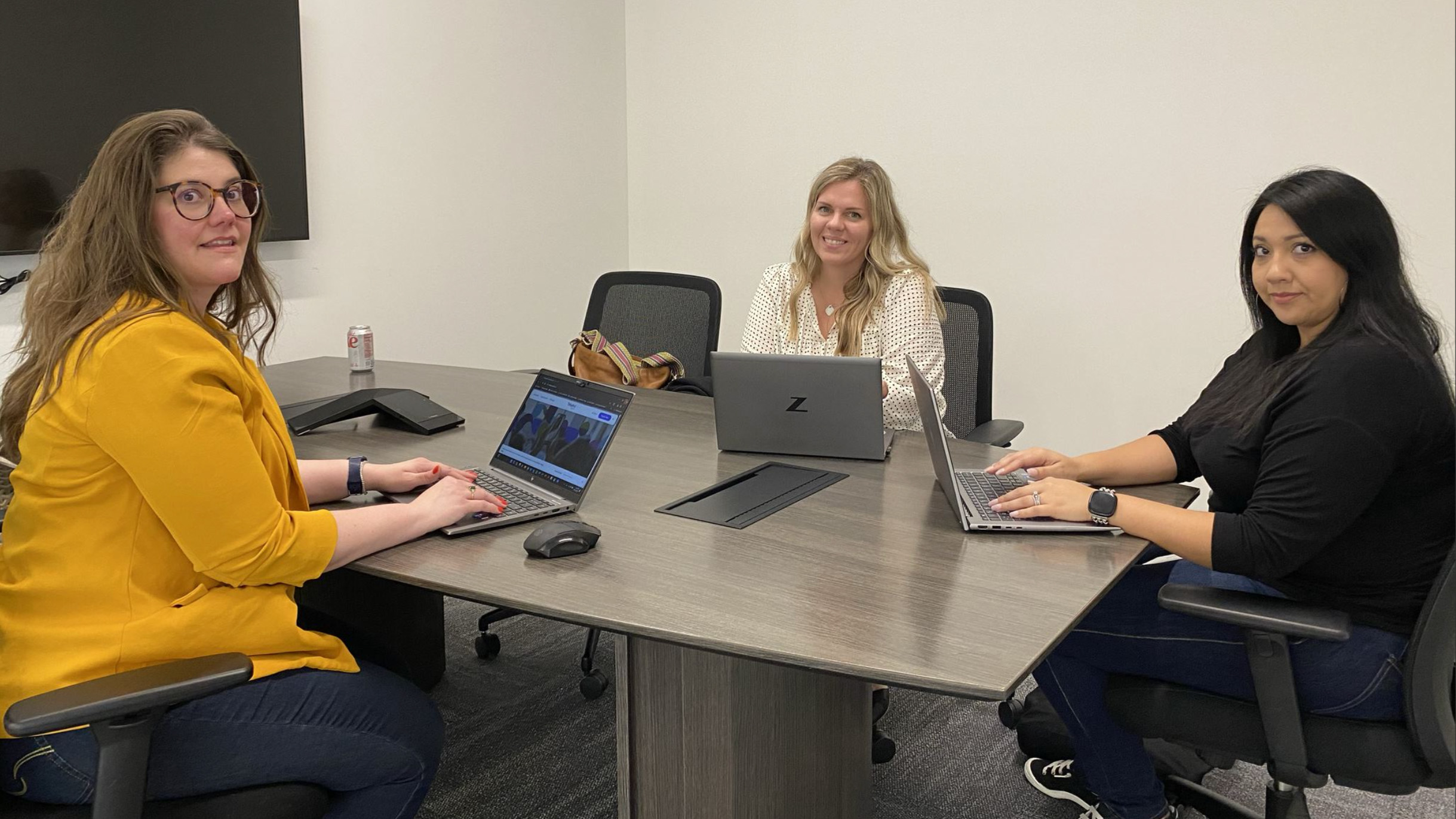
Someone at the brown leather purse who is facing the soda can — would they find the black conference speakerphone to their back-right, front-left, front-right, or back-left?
front-left

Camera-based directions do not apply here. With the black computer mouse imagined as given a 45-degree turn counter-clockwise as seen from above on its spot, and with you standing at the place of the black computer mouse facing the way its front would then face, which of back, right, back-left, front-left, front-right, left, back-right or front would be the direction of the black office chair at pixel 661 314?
front-left

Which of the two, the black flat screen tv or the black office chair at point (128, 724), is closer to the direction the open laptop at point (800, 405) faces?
the black flat screen tv

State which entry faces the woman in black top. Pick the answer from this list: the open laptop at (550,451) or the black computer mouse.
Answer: the black computer mouse

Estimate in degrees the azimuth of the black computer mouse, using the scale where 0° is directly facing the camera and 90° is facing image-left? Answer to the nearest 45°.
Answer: approximately 270°

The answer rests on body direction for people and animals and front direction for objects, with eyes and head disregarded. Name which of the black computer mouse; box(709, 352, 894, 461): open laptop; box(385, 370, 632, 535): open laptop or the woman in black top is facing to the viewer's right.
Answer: the black computer mouse

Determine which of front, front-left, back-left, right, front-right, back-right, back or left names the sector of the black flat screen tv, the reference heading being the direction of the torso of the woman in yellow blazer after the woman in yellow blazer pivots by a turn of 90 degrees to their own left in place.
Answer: front

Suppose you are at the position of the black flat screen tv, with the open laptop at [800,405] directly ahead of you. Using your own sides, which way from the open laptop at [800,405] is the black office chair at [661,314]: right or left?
left

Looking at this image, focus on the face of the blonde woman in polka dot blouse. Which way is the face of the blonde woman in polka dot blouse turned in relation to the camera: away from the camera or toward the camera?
toward the camera

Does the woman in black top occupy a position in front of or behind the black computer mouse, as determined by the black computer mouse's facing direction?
in front

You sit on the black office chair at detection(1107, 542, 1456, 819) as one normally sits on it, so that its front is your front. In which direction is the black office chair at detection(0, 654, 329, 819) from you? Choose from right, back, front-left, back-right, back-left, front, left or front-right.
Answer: front-left

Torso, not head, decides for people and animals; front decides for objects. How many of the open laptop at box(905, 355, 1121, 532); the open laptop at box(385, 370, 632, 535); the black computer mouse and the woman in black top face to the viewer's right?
2

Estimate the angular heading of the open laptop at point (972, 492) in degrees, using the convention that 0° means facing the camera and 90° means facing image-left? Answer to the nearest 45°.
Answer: approximately 270°

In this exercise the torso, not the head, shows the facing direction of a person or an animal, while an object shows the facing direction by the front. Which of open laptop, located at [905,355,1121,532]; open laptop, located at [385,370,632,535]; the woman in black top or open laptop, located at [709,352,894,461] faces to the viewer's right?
open laptop, located at [905,355,1121,532]

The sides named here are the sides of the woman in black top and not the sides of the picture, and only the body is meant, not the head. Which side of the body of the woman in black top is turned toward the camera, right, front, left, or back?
left

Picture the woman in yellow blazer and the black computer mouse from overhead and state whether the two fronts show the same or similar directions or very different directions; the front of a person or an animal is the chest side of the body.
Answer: same or similar directions

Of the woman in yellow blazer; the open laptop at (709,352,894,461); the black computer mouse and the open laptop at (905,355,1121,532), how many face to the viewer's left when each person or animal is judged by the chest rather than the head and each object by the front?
0

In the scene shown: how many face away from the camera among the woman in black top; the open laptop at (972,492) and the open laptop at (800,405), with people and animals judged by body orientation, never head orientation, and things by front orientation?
1

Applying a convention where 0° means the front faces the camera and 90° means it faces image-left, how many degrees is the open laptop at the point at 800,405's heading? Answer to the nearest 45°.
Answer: approximately 180°

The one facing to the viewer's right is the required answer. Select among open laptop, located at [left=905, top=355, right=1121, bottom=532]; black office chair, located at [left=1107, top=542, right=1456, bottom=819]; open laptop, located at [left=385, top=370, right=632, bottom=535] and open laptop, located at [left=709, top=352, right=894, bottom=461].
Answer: open laptop, located at [left=905, top=355, right=1121, bottom=532]

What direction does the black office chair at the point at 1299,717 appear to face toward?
to the viewer's left
